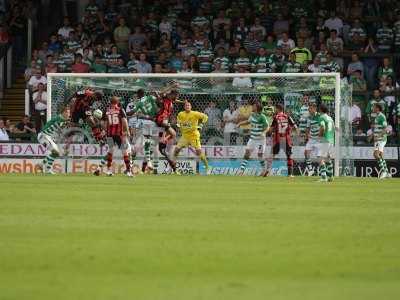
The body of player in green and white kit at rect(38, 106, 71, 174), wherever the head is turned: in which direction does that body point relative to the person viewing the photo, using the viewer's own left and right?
facing to the right of the viewer

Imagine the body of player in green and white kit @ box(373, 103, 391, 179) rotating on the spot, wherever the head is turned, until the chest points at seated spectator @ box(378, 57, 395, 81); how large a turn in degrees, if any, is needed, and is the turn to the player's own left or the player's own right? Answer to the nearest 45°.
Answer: approximately 90° to the player's own right

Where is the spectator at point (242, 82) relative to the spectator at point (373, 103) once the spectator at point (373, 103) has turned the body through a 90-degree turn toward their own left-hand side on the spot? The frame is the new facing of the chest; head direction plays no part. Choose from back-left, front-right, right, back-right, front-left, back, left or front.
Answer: back

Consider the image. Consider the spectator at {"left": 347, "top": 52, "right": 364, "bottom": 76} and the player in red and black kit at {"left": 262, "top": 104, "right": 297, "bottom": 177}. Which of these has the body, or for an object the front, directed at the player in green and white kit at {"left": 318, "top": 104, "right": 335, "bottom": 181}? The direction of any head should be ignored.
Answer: the spectator

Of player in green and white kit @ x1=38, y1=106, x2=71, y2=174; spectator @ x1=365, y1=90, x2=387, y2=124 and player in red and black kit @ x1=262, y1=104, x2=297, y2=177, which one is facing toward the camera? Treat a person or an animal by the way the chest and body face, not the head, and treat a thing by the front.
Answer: the spectator

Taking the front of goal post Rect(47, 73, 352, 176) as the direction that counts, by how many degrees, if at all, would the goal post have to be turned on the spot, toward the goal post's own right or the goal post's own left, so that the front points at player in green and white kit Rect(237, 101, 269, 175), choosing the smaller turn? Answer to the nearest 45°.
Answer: approximately 45° to the goal post's own left

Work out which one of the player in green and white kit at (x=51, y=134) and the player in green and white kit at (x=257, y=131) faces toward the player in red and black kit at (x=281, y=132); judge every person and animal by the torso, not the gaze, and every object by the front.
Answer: the player in green and white kit at (x=51, y=134)

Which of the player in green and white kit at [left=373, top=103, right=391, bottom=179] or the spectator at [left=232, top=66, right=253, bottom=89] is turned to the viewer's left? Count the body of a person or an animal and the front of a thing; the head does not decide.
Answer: the player in green and white kit

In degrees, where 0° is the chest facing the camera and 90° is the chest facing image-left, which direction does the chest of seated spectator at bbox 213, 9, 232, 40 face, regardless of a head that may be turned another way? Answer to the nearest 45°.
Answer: approximately 0°

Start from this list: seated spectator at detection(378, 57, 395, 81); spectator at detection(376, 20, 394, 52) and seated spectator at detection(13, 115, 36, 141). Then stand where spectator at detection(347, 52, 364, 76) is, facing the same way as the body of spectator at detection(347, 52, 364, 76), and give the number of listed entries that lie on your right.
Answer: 1
